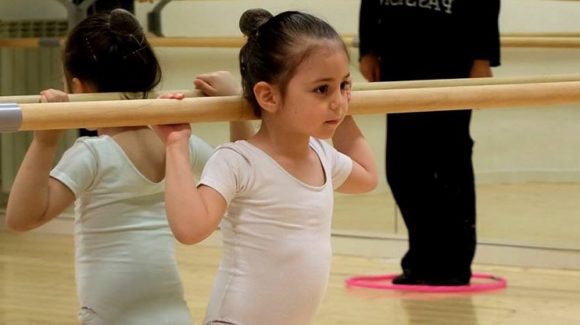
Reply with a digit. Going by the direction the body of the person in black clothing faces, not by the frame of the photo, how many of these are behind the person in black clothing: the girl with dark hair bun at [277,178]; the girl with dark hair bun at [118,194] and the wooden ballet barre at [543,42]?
1

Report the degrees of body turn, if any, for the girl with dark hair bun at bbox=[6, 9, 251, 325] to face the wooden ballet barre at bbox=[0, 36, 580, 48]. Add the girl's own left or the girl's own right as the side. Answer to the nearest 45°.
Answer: approximately 45° to the girl's own right

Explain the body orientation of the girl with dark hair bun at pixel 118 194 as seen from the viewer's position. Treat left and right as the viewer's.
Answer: facing away from the viewer and to the left of the viewer

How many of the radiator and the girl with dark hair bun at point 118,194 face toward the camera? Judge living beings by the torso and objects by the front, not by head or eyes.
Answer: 1

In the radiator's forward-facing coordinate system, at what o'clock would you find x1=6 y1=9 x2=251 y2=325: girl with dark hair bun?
The girl with dark hair bun is roughly at 12 o'clock from the radiator.

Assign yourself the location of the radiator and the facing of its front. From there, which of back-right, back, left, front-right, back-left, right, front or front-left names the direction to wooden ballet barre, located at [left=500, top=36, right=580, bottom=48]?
front-left

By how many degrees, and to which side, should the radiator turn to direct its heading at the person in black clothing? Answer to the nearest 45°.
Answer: approximately 45° to its left

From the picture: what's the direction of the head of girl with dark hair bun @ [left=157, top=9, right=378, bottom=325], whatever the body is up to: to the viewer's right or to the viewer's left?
to the viewer's right

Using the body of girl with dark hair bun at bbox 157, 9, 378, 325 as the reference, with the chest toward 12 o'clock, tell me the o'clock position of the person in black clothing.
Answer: The person in black clothing is roughly at 8 o'clock from the girl with dark hair bun.

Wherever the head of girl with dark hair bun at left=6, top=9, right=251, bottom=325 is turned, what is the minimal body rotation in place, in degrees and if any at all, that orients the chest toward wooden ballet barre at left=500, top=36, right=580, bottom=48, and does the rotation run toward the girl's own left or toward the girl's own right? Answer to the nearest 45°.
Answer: approximately 90° to the girl's own right

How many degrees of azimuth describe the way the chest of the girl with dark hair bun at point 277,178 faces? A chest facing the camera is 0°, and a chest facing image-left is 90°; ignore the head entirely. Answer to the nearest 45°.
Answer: approximately 315°

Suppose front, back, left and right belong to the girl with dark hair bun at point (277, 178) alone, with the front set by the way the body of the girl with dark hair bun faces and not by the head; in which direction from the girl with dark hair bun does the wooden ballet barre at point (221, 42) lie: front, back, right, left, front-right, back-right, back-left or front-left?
back-left
